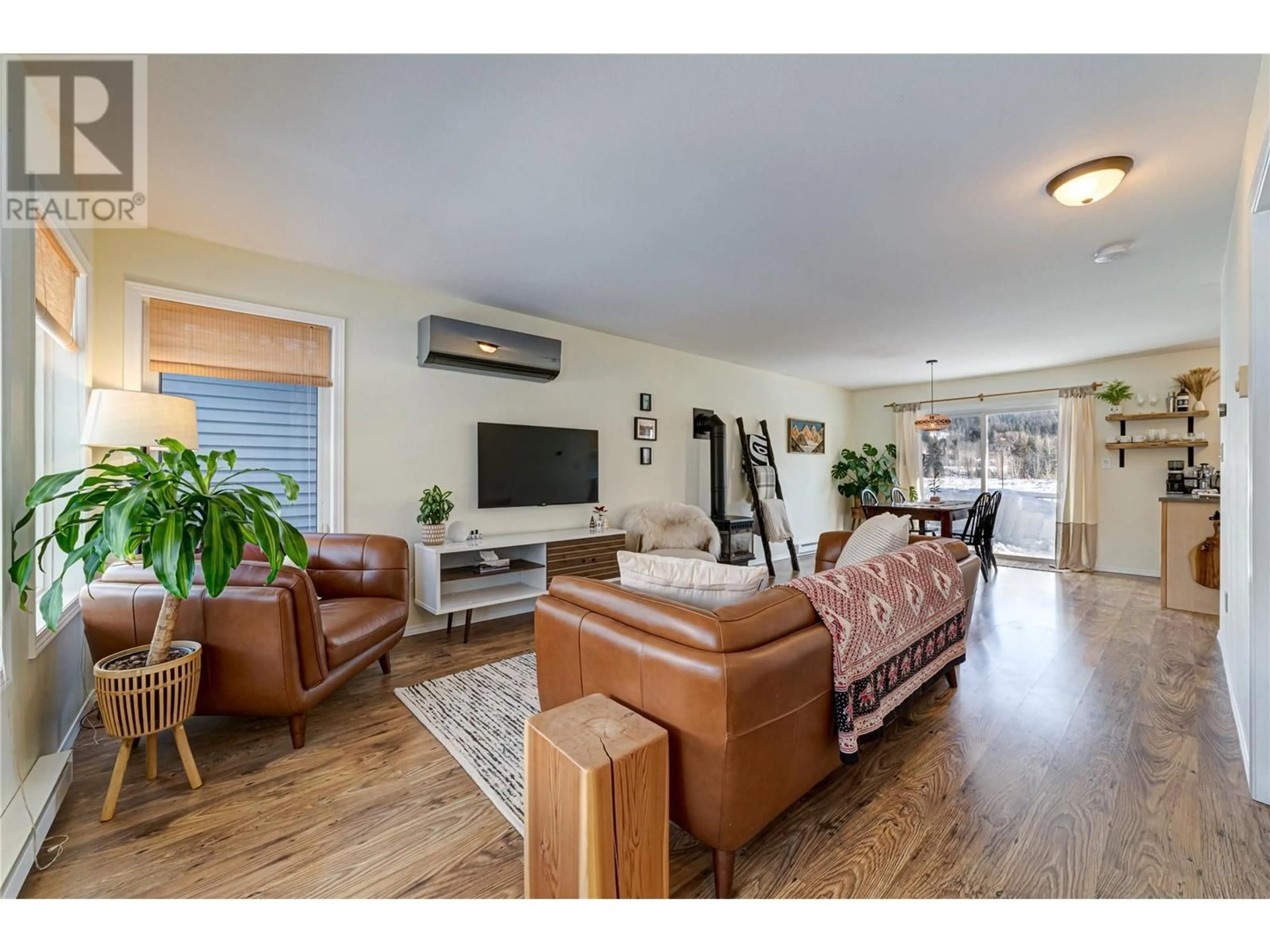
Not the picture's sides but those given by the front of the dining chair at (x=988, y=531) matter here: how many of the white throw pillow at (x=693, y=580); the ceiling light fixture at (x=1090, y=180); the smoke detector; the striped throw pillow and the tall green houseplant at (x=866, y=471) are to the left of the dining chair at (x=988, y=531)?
4

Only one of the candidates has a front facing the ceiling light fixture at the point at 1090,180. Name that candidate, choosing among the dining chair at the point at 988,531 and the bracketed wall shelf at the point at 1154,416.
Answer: the bracketed wall shelf

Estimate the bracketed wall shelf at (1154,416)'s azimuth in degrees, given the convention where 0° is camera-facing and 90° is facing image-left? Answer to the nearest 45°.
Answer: approximately 0°

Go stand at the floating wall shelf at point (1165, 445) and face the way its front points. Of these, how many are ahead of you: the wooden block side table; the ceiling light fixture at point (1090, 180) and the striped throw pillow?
3

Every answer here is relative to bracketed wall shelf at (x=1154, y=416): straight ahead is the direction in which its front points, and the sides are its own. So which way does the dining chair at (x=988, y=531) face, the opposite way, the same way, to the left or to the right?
to the right

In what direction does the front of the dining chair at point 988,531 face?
to the viewer's left

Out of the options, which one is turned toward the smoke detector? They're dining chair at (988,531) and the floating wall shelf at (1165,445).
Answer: the floating wall shelf

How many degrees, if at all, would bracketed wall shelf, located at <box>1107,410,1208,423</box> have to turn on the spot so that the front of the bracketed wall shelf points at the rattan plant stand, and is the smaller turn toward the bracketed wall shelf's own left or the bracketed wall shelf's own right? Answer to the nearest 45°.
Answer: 0° — it already faces it

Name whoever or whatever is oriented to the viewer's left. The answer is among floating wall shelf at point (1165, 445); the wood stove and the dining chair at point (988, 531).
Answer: the dining chair
